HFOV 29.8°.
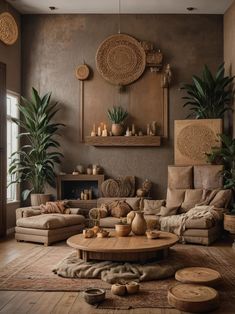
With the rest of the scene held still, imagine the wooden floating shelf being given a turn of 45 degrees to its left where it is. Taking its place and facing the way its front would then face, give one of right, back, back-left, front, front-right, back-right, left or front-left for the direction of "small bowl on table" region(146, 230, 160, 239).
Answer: front-right

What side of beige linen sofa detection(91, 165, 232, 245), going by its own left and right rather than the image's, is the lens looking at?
front

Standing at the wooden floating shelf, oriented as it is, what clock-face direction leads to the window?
The window is roughly at 3 o'clock from the wooden floating shelf.

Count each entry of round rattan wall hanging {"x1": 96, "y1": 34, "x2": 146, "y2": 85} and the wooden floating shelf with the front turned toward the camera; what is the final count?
2

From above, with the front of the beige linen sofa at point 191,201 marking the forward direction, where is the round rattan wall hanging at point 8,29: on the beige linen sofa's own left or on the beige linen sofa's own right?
on the beige linen sofa's own right

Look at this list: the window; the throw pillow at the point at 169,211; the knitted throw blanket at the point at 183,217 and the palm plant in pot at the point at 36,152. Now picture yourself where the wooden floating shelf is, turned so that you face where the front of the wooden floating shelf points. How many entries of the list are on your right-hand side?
2

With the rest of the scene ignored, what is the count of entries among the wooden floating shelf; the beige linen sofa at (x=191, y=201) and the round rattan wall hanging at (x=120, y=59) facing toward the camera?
3

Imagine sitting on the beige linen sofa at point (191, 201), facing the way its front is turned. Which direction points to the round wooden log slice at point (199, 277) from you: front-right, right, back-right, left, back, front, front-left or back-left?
front

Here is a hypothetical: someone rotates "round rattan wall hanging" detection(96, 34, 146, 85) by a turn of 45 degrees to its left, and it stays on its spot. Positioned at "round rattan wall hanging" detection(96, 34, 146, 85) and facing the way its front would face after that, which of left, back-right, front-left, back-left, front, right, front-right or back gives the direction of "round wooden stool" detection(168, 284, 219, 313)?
front-right

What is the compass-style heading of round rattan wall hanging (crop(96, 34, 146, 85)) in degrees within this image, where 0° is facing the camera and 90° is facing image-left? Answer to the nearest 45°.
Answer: approximately 0°

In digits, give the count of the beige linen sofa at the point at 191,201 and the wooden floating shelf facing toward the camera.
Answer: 2

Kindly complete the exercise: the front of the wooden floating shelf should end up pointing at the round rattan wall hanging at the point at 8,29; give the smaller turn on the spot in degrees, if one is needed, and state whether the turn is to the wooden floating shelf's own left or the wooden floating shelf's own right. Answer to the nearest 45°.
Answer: approximately 90° to the wooden floating shelf's own right

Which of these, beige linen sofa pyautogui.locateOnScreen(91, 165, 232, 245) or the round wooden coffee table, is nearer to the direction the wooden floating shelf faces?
the round wooden coffee table

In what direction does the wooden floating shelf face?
toward the camera
